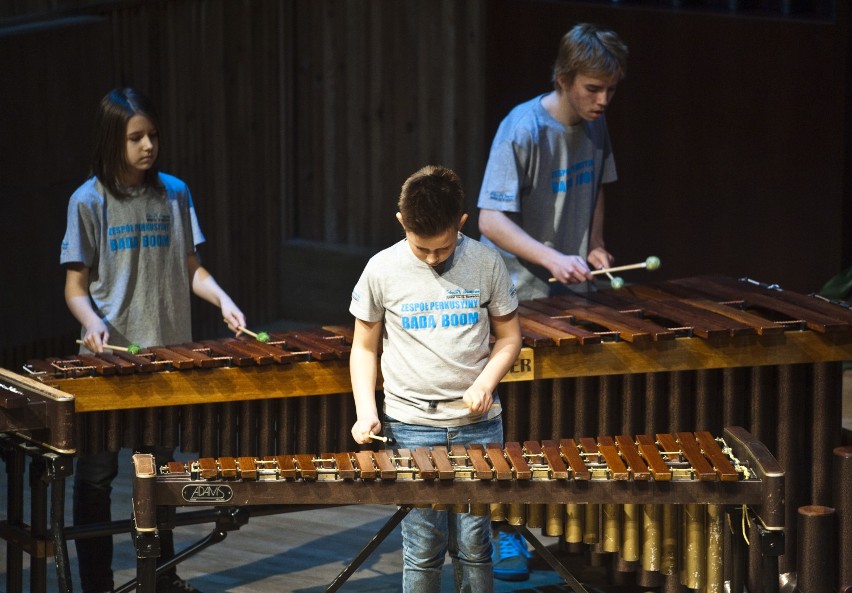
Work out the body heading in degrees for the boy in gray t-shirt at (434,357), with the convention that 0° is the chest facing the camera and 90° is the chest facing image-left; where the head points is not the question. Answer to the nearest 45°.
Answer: approximately 0°
